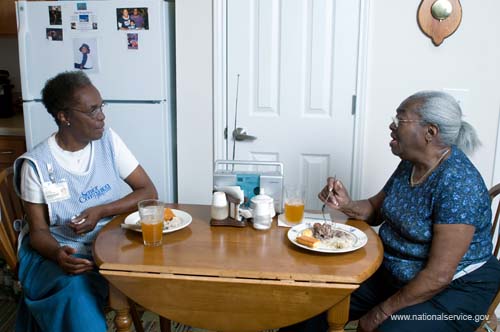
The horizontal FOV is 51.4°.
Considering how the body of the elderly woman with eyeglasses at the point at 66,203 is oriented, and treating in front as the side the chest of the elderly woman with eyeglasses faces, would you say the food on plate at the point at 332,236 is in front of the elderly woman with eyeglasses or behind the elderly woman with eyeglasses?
in front

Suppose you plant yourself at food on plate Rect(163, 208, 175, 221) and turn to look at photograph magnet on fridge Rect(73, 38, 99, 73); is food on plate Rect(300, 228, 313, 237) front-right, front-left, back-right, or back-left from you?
back-right

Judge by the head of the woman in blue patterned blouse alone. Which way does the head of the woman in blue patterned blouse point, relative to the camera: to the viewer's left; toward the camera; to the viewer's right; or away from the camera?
to the viewer's left

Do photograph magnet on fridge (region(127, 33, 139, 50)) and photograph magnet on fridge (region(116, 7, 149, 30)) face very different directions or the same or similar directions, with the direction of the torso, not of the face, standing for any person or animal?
same or similar directions

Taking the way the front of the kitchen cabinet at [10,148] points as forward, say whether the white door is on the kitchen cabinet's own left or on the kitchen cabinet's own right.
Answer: on the kitchen cabinet's own left

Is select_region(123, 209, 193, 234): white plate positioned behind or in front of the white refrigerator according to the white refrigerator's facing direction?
in front

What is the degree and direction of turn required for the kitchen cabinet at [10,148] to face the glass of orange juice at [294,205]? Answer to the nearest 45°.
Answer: approximately 45° to its left

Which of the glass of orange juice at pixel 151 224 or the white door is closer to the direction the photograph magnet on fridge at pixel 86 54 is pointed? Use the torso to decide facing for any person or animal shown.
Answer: the glass of orange juice

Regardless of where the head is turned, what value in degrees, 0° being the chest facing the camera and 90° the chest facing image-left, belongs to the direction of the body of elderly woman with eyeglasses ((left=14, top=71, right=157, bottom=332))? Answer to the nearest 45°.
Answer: approximately 315°

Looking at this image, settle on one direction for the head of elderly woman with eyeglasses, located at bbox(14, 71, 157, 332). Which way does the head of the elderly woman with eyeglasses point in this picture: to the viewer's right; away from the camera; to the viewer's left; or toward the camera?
to the viewer's right

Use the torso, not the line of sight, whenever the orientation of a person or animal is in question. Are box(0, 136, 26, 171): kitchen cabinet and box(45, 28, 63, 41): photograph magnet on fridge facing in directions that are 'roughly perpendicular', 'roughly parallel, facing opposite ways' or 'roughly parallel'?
roughly parallel

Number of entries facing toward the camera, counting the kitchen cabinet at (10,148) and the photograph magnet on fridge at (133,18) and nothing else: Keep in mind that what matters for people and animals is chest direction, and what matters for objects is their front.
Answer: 2

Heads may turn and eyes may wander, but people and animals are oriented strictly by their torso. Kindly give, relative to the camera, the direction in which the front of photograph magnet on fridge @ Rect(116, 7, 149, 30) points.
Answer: facing the viewer

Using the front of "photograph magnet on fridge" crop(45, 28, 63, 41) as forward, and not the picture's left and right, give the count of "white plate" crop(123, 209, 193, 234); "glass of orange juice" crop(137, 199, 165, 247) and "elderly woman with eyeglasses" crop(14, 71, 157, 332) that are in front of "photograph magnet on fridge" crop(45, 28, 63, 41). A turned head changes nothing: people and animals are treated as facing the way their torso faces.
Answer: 3

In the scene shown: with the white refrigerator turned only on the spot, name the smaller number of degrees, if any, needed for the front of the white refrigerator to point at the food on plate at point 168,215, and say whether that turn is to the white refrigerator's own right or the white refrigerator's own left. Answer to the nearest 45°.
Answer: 0° — it already faces it

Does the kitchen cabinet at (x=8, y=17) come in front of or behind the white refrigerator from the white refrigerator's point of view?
behind

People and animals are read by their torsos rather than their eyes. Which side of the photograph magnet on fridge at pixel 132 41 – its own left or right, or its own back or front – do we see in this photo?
front

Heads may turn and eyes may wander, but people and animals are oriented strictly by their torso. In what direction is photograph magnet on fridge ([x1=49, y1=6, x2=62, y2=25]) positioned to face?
toward the camera

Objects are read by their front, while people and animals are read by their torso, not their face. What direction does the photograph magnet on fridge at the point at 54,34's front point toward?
toward the camera
